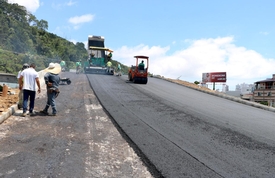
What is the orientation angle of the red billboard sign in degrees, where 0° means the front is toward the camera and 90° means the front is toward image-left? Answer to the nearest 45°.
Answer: approximately 0°

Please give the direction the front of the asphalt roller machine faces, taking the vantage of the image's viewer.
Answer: facing away from the viewer and to the left of the viewer

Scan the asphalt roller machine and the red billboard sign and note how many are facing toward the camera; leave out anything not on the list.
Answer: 1

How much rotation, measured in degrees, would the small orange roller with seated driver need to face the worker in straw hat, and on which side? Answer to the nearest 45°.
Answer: approximately 135° to its left
